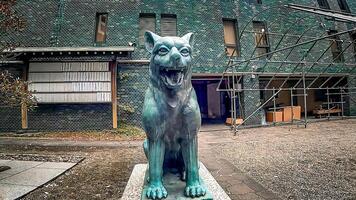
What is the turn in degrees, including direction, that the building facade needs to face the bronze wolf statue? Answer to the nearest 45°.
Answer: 0° — it already faces it

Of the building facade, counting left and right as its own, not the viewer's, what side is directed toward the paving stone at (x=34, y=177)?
front

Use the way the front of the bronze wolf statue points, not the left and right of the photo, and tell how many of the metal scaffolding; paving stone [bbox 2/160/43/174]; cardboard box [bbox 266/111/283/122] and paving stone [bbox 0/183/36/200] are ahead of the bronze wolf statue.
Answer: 0

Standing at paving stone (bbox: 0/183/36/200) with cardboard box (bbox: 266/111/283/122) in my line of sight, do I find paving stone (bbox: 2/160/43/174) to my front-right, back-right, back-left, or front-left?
front-left

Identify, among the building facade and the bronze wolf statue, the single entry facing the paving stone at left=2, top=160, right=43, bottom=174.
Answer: the building facade

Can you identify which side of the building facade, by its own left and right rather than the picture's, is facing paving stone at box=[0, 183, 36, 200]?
front

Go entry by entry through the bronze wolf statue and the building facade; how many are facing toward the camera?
2

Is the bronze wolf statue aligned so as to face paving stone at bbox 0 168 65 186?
no

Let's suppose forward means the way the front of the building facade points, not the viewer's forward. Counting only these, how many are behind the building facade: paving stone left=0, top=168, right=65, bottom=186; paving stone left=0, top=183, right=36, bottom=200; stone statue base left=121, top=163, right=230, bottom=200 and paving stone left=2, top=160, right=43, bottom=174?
0

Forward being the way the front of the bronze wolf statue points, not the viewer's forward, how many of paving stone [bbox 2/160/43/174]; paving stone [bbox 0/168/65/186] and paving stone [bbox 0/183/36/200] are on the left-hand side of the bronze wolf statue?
0

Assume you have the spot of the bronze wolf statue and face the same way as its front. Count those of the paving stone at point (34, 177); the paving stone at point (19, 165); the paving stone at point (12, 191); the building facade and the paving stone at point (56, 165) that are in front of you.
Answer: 0

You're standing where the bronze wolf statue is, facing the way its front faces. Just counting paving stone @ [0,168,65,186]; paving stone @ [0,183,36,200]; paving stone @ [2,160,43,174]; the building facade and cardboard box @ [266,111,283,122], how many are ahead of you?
0

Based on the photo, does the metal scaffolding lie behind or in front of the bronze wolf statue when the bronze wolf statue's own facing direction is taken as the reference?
behind

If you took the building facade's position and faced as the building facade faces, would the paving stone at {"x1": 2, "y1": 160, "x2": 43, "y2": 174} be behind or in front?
in front

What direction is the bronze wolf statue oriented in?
toward the camera

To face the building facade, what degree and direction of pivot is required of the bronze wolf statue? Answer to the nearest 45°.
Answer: approximately 180°

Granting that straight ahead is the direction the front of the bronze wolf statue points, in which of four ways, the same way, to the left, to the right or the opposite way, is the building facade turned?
the same way
